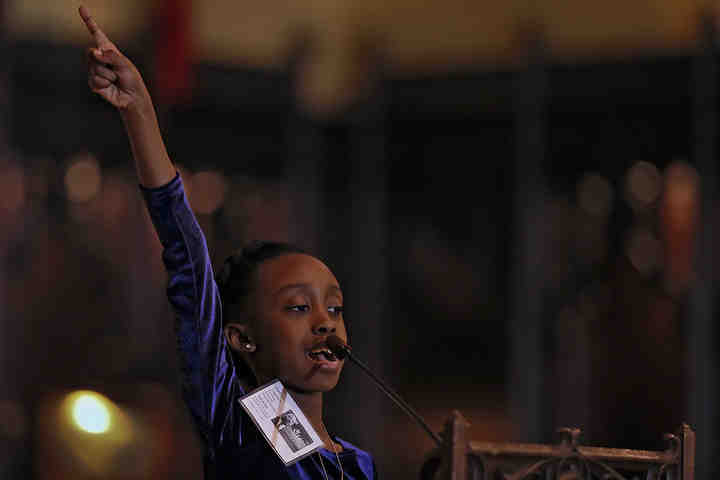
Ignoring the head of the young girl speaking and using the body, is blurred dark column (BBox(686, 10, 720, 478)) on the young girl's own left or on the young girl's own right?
on the young girl's own left

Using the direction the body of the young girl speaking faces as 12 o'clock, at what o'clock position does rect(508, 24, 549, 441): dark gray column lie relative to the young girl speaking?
The dark gray column is roughly at 8 o'clock from the young girl speaking.

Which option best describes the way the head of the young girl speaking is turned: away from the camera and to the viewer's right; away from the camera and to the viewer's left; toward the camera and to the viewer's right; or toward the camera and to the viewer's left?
toward the camera and to the viewer's right

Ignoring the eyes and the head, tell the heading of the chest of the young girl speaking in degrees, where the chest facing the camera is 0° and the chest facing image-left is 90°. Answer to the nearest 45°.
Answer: approximately 315°
